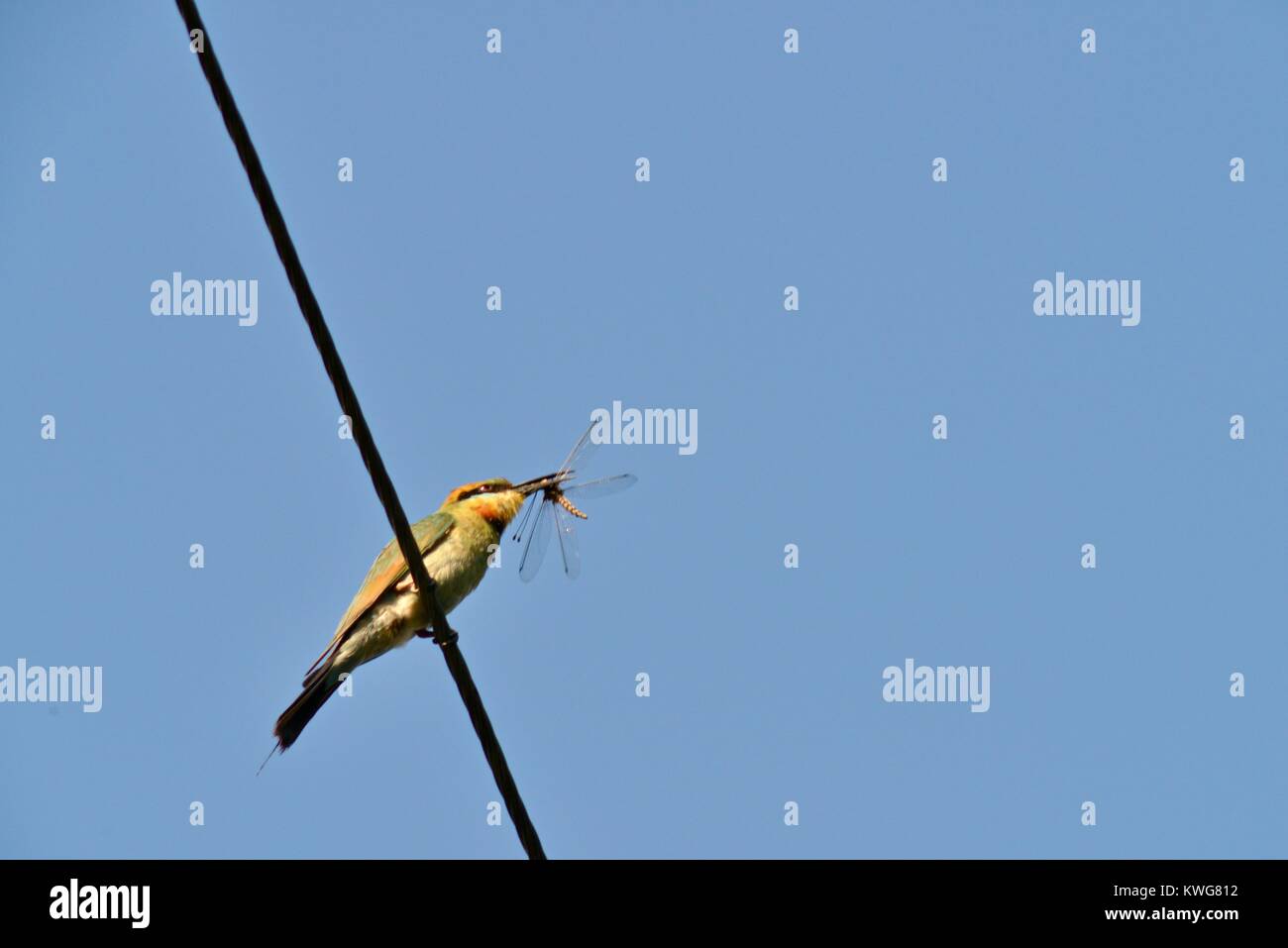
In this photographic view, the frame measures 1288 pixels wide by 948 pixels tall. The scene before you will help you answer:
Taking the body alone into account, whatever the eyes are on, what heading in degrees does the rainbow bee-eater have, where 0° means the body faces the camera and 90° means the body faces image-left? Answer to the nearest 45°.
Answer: approximately 270°
